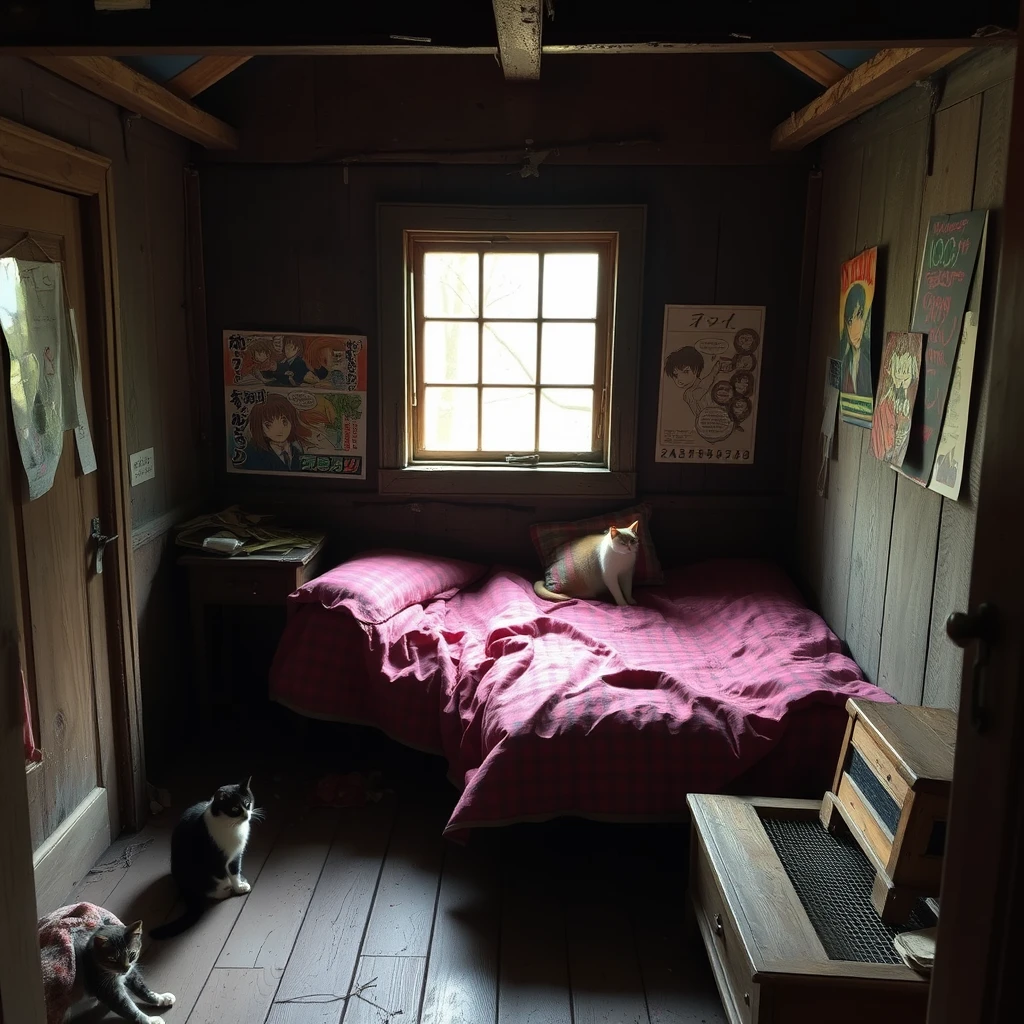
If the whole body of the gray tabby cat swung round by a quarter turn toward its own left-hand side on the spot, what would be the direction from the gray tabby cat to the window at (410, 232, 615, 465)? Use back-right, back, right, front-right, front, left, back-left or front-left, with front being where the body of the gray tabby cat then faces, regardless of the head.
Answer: front

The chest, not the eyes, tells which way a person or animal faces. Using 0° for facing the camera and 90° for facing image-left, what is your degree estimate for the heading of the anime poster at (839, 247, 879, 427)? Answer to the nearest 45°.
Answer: approximately 45°

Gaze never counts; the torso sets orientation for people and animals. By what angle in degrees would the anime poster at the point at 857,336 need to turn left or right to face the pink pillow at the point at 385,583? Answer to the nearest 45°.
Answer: approximately 45° to its right

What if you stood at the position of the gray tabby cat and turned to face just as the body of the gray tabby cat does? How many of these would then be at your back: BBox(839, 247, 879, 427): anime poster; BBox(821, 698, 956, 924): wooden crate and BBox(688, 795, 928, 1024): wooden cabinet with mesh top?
0

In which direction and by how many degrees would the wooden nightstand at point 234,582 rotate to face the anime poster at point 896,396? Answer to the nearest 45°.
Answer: approximately 45° to its left

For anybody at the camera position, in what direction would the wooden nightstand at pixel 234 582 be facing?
facing the viewer

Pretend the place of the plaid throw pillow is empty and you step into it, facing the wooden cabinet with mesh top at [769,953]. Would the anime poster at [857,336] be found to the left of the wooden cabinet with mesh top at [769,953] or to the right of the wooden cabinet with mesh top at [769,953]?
left
